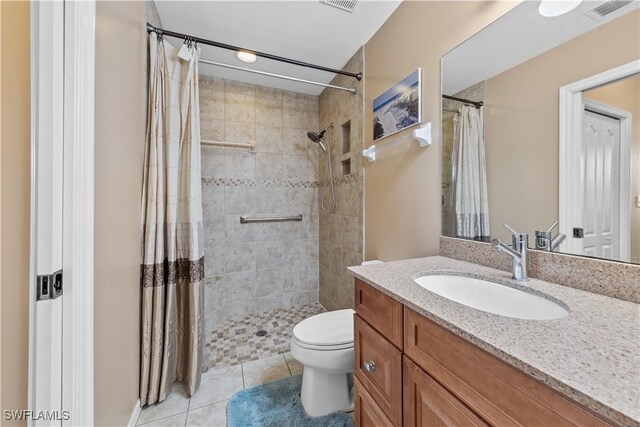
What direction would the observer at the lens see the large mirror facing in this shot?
facing the viewer and to the left of the viewer

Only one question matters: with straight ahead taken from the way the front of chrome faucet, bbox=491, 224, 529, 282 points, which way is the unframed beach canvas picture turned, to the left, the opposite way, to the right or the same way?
the same way

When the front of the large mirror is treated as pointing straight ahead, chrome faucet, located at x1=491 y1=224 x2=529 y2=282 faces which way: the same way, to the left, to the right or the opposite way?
the same way

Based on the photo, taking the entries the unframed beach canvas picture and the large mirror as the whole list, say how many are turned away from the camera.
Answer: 0

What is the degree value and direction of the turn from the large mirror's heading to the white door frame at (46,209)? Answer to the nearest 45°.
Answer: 0° — it already faces it

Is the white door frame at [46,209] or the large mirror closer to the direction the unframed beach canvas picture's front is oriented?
the white door frame

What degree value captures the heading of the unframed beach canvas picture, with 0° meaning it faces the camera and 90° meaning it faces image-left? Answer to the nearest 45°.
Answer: approximately 45°

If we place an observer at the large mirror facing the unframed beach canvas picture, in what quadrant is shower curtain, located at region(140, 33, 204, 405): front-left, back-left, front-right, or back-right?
front-left

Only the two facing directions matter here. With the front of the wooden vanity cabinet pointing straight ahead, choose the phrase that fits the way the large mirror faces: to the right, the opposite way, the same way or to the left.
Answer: the same way

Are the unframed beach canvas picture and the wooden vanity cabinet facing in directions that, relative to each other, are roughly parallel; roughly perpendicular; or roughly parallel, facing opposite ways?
roughly parallel

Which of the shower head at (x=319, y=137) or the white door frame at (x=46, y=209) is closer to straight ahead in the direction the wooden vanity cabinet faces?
the white door frame
